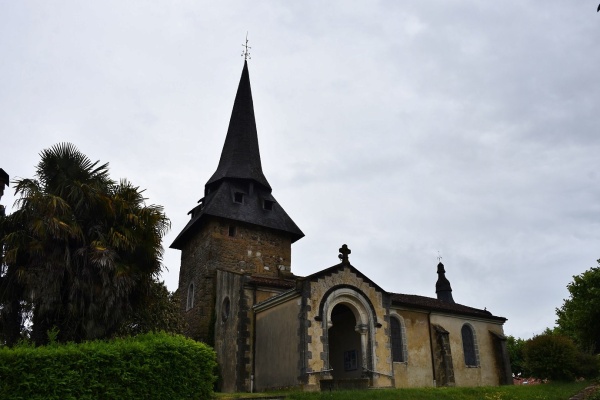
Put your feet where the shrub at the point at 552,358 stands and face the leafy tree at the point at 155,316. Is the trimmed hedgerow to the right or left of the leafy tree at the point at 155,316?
left

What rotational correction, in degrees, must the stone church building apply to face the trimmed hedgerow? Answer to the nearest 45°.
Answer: approximately 45° to its right

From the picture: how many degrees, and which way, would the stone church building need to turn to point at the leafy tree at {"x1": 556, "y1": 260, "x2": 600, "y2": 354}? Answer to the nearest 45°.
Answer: approximately 45° to its left

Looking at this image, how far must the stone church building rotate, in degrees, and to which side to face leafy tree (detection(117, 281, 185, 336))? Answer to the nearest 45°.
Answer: approximately 90° to its right

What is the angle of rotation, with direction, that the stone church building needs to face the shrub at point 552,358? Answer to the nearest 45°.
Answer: approximately 45° to its left

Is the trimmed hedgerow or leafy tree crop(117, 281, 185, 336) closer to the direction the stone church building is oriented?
the trimmed hedgerow

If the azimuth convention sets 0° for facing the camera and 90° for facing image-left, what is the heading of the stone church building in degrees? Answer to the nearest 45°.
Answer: approximately 315°

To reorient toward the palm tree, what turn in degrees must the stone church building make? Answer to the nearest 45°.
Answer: approximately 90° to its right
